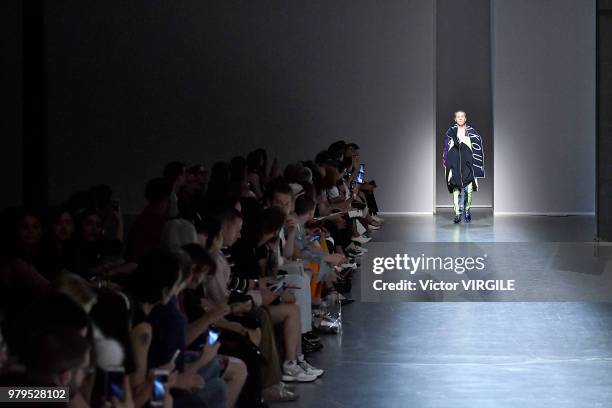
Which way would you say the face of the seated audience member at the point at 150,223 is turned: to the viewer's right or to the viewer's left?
to the viewer's right

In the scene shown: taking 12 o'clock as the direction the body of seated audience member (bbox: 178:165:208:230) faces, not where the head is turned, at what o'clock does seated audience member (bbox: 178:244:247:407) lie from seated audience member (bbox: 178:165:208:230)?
seated audience member (bbox: 178:244:247:407) is roughly at 3 o'clock from seated audience member (bbox: 178:165:208:230).

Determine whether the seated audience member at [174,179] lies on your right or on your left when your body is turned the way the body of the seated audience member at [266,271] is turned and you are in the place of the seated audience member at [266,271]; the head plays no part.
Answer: on your left

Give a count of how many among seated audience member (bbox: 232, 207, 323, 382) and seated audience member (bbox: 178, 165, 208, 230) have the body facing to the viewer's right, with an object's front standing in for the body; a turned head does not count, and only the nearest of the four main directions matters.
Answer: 2

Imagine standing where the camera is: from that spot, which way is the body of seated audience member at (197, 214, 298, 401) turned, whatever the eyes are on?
to the viewer's right

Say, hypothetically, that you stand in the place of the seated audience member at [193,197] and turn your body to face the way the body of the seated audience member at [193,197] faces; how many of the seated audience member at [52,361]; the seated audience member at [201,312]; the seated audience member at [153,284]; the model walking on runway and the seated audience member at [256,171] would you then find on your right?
3

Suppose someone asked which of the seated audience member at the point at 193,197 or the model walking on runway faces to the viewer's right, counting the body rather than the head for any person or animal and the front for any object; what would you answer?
the seated audience member

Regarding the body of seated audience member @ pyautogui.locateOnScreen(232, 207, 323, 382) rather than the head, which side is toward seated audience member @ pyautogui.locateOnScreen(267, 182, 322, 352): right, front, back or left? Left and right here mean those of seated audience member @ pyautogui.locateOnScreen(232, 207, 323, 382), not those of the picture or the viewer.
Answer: left

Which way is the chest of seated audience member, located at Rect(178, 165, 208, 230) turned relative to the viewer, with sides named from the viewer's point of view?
facing to the right of the viewer

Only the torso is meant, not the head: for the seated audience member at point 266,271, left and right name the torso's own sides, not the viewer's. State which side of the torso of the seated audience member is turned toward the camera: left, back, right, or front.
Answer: right

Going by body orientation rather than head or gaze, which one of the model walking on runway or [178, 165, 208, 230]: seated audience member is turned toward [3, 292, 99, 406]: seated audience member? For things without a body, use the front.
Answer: the model walking on runway

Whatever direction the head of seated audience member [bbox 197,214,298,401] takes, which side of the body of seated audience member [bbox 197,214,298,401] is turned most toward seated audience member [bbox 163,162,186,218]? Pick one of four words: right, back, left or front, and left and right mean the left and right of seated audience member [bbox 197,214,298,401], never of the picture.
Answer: left

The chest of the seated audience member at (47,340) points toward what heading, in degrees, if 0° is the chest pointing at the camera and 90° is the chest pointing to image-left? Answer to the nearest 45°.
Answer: approximately 225°

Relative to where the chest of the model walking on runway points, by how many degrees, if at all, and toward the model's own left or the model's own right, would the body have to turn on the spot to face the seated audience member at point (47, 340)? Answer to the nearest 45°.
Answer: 0° — they already face them
